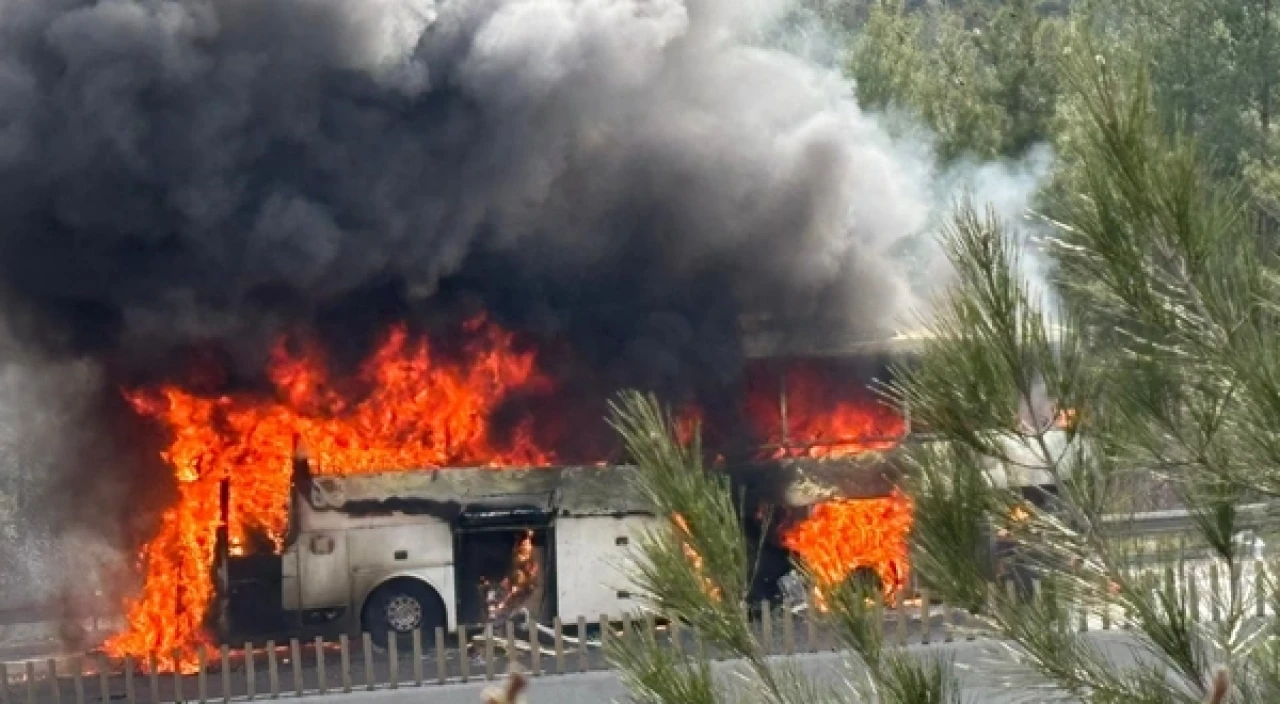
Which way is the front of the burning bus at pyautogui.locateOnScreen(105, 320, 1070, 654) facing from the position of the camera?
facing to the left of the viewer

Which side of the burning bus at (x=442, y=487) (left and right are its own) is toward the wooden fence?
left

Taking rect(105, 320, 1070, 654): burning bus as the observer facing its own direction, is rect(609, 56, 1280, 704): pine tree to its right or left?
on its left
